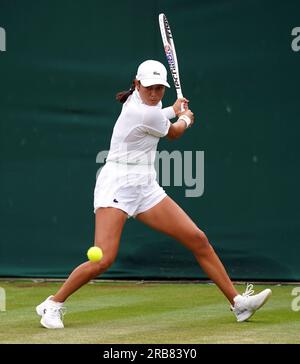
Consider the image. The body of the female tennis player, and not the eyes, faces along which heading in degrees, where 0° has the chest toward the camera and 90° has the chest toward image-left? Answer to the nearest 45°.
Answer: approximately 315°
